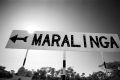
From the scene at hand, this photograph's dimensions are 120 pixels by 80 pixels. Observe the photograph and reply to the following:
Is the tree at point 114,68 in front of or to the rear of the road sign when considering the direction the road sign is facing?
to the rear

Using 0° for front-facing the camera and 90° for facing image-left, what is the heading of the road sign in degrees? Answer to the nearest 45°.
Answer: approximately 0°
